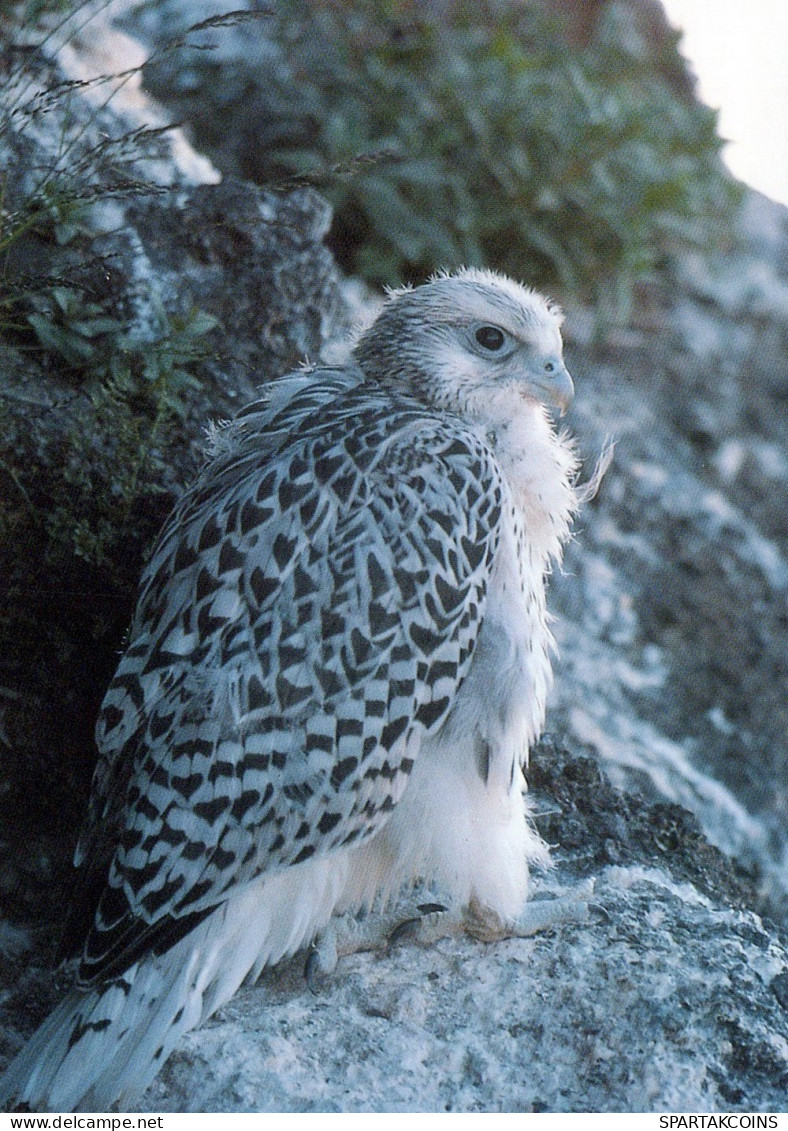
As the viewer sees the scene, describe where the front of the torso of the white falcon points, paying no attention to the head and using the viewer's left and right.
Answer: facing to the right of the viewer
